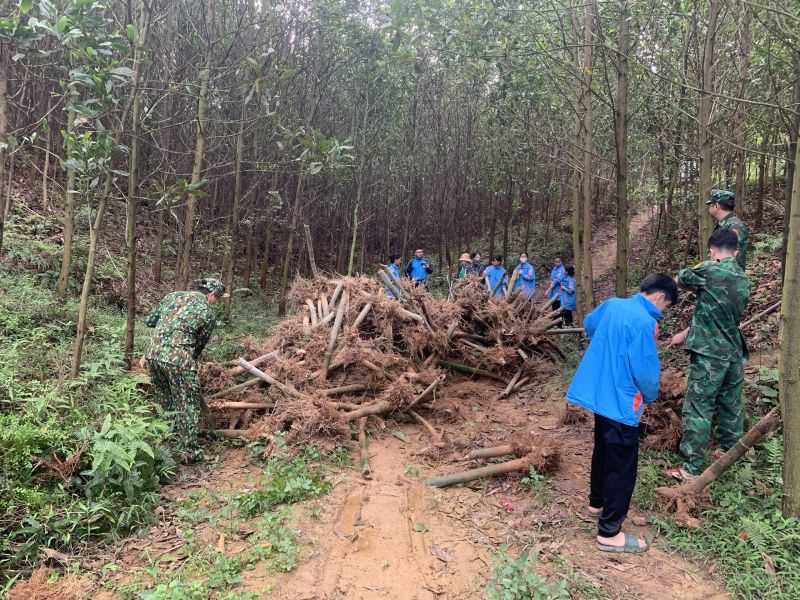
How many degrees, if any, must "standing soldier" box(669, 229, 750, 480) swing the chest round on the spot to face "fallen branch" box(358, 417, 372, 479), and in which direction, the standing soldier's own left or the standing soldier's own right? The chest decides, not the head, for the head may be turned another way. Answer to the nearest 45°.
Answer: approximately 45° to the standing soldier's own left

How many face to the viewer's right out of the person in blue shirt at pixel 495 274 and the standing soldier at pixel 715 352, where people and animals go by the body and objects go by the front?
0

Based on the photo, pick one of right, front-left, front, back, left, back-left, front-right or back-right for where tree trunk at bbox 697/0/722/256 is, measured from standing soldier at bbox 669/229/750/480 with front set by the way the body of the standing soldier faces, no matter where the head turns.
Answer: front-right

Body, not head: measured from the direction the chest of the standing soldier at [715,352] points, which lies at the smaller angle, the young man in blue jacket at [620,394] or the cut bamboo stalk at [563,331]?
the cut bamboo stalk

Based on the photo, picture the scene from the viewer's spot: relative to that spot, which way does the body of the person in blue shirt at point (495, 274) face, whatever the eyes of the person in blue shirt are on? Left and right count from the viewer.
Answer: facing the viewer and to the left of the viewer

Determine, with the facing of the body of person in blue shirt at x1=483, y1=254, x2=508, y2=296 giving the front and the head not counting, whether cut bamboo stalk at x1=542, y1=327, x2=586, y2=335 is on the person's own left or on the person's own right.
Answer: on the person's own left

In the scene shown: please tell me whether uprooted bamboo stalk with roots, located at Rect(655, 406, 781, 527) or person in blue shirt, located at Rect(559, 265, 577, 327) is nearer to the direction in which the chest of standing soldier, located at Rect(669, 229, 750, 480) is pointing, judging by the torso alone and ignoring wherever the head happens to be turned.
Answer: the person in blue shirt

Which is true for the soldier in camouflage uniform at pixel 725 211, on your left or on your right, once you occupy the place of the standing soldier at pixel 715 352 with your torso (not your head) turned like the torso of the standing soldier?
on your right

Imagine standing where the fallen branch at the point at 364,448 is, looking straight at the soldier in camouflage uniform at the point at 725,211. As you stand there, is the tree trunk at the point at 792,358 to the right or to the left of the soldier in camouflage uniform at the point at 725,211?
right

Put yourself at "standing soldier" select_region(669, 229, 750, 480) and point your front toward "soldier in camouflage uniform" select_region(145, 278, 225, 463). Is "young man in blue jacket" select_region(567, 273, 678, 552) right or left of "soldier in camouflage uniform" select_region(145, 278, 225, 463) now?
left

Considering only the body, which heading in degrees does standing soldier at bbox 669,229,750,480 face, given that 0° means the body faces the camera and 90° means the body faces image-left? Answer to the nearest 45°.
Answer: approximately 135°

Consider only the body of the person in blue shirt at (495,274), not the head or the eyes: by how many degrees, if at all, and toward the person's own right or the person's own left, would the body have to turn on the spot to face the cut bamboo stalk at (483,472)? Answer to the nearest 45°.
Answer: approximately 45° to the person's own left

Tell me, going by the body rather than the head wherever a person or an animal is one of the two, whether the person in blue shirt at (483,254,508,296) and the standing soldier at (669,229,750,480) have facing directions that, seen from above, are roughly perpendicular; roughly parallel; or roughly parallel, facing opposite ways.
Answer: roughly parallel, facing opposite ways
